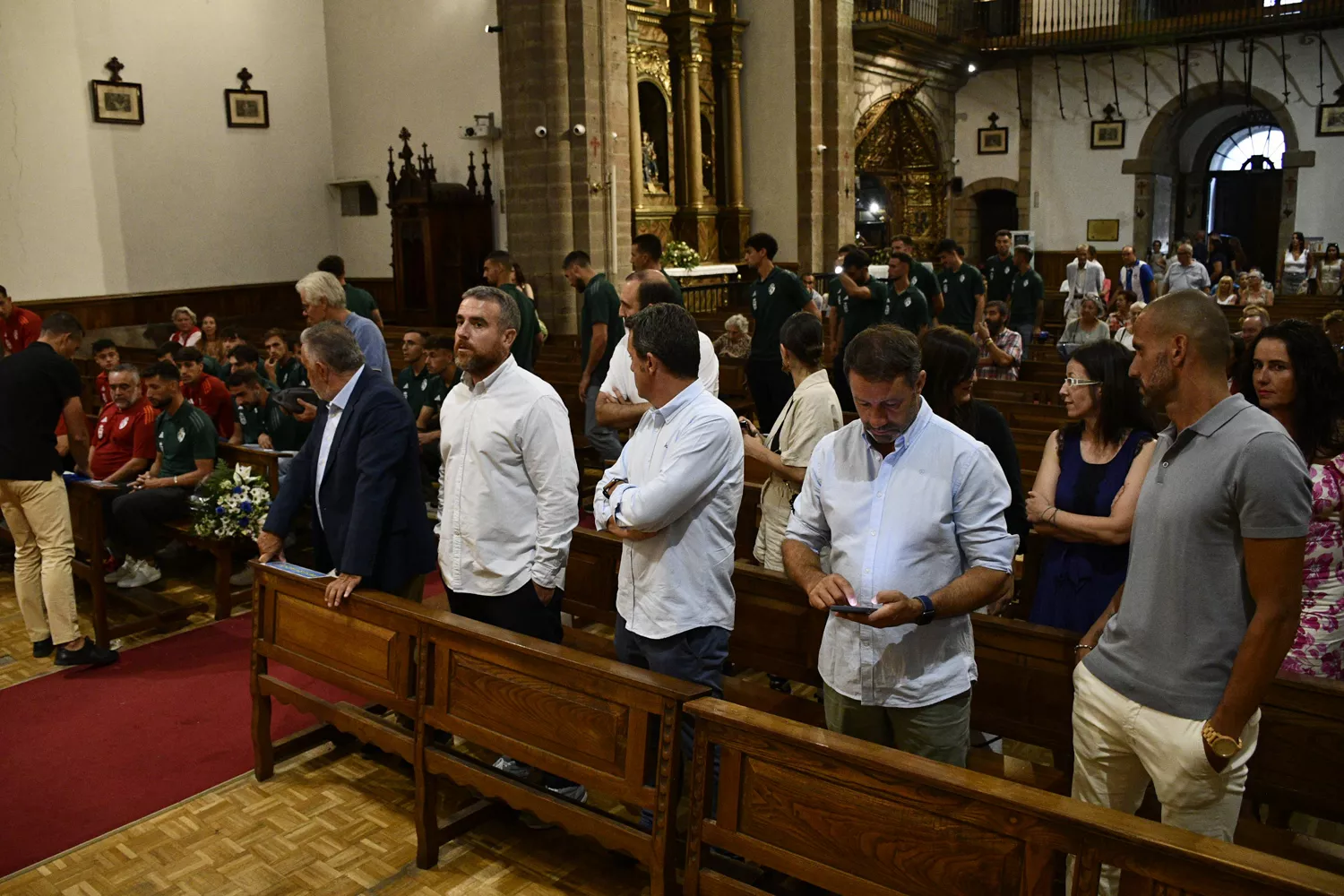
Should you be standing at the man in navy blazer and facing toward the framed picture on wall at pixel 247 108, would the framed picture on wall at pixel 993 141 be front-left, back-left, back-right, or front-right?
front-right

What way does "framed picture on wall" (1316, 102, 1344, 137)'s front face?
toward the camera

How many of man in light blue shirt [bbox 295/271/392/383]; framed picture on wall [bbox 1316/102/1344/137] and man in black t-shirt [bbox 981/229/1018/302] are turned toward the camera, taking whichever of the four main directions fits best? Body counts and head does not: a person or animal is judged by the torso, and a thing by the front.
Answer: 2

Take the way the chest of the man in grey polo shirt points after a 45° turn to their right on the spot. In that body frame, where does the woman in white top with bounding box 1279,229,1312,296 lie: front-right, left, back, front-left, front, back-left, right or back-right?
right

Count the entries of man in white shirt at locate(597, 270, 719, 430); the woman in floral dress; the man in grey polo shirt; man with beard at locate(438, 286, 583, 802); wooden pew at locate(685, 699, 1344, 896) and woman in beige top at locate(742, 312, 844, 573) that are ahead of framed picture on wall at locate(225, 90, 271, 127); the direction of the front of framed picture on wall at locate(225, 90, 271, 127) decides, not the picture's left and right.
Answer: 6

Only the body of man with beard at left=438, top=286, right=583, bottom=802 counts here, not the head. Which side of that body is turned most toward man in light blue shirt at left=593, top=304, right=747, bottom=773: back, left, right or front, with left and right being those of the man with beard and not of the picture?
left

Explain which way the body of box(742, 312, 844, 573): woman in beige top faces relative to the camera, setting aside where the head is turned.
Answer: to the viewer's left

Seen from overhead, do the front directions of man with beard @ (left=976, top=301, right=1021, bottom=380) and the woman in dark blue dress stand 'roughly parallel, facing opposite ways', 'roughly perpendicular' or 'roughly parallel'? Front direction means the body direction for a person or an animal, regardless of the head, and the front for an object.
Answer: roughly parallel

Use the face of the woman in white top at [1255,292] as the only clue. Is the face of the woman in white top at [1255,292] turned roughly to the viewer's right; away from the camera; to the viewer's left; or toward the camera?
toward the camera

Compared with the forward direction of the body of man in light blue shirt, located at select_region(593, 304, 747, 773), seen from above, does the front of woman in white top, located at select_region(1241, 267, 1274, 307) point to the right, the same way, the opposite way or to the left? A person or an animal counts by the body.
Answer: the same way

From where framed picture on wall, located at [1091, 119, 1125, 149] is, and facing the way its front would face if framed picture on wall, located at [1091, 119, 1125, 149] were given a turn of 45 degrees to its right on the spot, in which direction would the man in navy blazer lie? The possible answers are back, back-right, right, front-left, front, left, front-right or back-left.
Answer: front-left

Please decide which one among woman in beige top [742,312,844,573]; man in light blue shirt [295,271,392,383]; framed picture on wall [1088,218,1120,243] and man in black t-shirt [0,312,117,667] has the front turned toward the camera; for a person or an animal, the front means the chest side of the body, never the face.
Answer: the framed picture on wall

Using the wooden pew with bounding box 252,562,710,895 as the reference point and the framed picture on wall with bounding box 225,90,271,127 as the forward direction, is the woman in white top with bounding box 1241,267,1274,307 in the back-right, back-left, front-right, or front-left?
front-right

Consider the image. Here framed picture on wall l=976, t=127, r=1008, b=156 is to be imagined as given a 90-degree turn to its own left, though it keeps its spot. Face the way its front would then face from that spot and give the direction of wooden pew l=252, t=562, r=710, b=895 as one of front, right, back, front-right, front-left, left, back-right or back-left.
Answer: right

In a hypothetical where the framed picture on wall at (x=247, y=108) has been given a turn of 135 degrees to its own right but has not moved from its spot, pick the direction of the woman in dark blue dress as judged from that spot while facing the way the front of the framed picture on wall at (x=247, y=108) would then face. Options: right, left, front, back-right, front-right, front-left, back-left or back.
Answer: back-left

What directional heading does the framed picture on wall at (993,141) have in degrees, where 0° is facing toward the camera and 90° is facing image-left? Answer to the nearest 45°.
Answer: approximately 0°

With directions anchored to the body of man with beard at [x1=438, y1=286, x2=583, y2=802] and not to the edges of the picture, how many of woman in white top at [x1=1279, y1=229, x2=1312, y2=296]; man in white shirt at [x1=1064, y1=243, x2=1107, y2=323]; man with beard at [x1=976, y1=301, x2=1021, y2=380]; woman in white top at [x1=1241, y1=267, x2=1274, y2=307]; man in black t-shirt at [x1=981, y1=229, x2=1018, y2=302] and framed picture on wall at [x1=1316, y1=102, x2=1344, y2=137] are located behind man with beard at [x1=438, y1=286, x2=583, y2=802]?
6

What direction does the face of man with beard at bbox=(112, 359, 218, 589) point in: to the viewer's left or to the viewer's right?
to the viewer's left

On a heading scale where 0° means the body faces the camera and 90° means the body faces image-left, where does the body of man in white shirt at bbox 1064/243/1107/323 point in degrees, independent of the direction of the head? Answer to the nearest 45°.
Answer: approximately 0°

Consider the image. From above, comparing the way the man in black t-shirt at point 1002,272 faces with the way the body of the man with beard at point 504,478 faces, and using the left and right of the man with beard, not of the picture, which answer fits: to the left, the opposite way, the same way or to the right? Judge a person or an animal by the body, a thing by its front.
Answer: the same way

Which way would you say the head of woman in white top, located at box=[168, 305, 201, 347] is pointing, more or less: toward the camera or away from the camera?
toward the camera

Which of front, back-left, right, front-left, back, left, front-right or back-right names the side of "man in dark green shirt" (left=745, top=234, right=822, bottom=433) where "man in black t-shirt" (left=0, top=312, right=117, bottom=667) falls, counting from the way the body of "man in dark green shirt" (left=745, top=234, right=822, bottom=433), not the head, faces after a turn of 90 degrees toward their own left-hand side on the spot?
right
